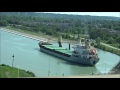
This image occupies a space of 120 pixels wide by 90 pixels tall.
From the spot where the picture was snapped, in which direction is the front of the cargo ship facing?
facing away from the viewer and to the left of the viewer
